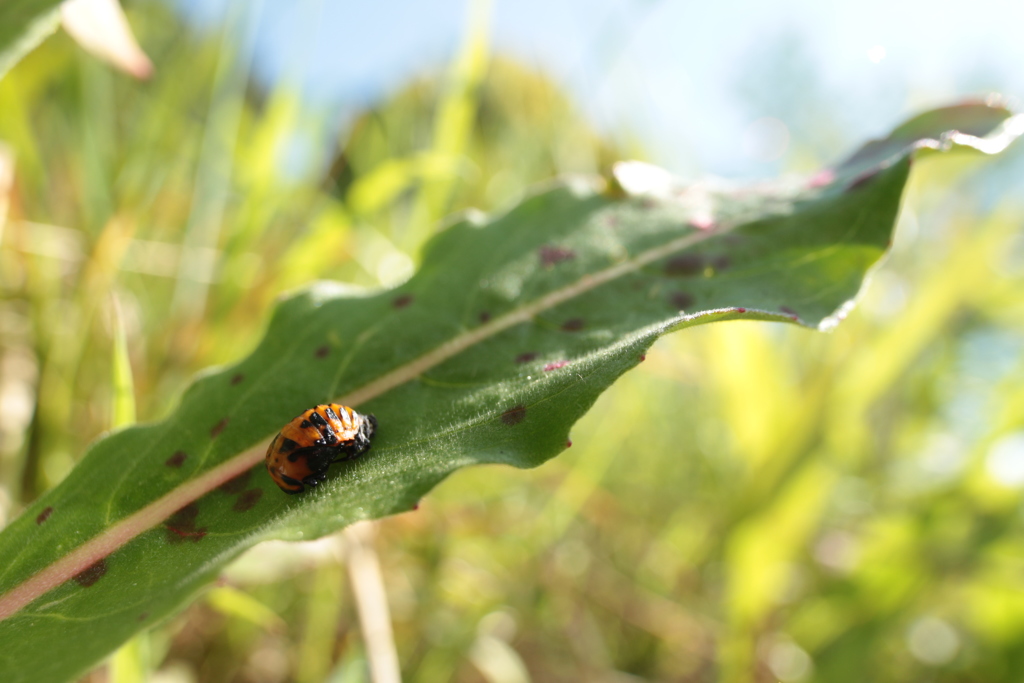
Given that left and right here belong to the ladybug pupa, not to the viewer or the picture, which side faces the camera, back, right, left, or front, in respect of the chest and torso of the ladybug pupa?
left
